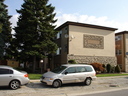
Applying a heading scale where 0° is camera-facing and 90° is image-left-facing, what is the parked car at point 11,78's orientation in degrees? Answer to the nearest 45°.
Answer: approximately 90°

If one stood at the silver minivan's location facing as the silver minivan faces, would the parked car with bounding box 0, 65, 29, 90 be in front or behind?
in front

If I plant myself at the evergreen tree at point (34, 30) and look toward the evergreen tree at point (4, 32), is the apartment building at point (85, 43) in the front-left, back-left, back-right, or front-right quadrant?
back-right

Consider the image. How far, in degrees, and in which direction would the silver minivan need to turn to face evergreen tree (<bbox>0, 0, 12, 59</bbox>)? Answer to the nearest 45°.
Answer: approximately 90° to its right

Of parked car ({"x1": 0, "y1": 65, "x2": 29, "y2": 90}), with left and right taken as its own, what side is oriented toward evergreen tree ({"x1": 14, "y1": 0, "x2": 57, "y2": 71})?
right

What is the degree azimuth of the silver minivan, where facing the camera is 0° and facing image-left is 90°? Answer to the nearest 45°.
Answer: approximately 45°

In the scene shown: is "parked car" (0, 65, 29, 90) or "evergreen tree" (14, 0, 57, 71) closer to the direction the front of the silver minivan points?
the parked car
